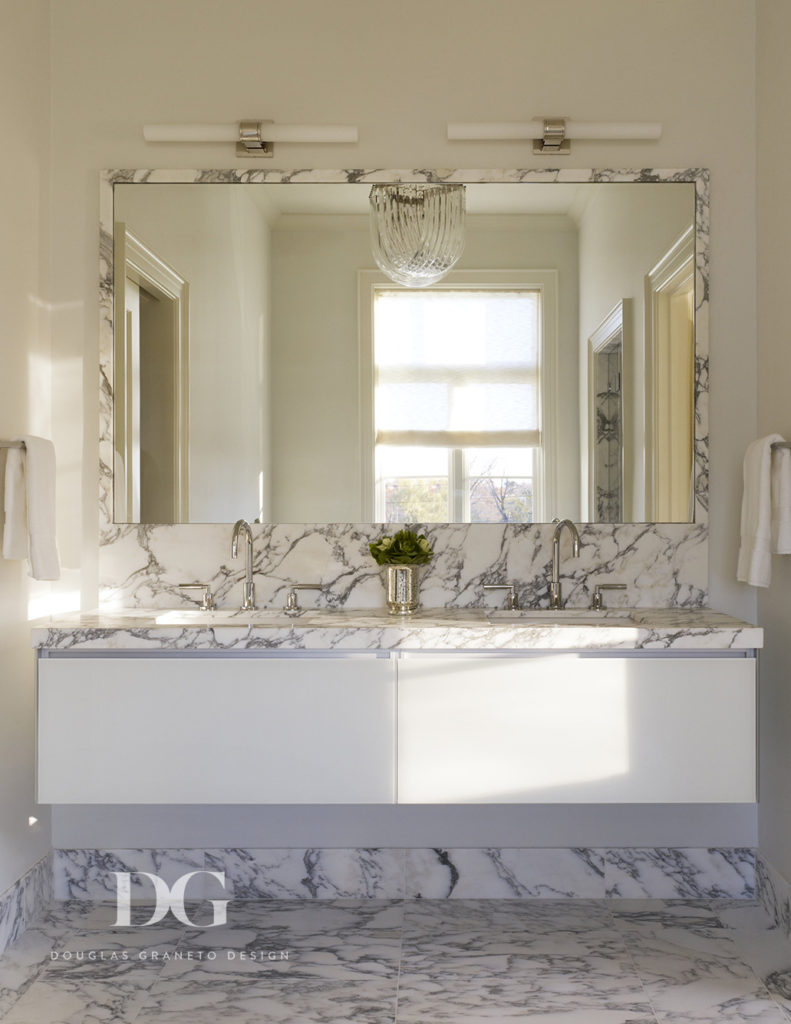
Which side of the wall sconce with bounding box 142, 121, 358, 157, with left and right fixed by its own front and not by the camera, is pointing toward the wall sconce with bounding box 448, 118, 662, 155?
left

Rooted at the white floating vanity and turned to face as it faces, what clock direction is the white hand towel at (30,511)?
The white hand towel is roughly at 3 o'clock from the white floating vanity.

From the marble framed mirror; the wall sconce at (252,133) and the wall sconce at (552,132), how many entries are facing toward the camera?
3

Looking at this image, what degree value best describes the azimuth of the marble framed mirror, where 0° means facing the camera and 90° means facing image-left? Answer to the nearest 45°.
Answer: approximately 0°
